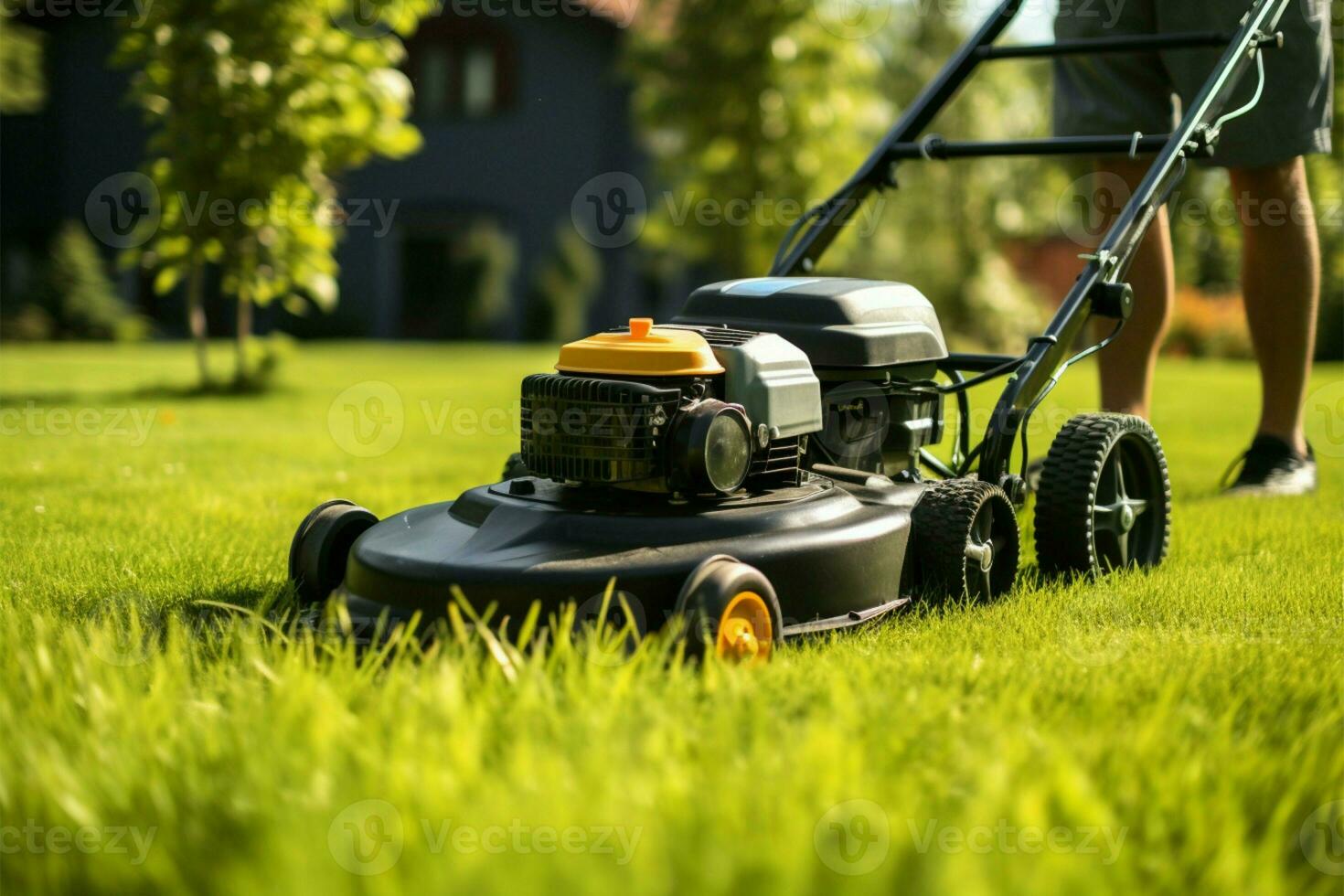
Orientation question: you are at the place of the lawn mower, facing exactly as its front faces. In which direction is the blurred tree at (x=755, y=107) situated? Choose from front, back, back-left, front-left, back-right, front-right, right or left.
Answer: back-right

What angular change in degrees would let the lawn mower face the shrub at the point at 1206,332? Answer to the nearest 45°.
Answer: approximately 135° to its right

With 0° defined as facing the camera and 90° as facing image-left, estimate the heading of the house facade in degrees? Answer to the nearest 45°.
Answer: approximately 0°

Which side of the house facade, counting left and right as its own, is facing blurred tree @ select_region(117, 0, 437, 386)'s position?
front

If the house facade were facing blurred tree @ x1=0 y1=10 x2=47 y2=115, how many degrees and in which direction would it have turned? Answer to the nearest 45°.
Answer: approximately 90° to its right

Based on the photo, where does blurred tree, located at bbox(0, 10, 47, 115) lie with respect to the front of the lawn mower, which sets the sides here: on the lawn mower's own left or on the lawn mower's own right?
on the lawn mower's own right

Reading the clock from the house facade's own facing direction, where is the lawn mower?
The lawn mower is roughly at 12 o'clock from the house facade.

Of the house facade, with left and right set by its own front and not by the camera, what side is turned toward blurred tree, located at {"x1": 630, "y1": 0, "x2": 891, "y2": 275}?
left

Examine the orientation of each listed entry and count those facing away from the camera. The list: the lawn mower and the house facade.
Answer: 0

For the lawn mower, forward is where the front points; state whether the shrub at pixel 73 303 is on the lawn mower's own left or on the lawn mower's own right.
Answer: on the lawn mower's own right
